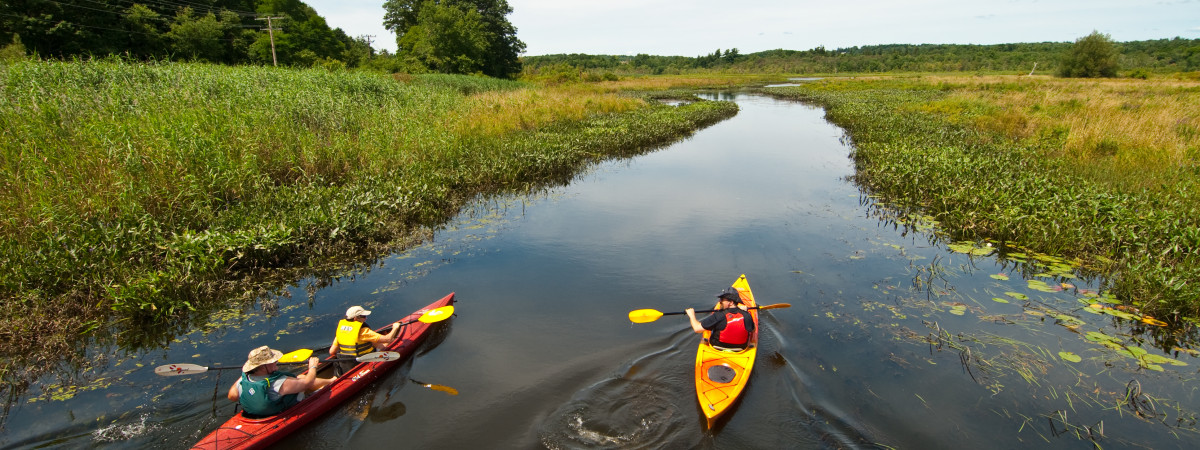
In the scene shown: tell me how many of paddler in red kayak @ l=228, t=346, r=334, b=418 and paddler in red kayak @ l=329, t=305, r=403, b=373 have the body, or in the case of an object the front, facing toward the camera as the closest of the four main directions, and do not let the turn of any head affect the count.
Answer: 0

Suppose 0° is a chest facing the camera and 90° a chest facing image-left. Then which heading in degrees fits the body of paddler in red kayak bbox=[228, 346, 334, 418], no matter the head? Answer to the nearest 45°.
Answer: approximately 225°

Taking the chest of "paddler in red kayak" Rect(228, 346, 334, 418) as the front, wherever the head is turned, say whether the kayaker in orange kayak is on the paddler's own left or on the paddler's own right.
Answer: on the paddler's own right

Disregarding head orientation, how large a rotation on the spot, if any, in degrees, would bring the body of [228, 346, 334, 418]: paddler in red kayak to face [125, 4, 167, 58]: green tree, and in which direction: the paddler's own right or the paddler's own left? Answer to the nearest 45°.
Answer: approximately 45° to the paddler's own left

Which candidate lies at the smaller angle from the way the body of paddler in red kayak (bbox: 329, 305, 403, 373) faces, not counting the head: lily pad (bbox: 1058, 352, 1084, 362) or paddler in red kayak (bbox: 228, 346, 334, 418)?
the lily pad

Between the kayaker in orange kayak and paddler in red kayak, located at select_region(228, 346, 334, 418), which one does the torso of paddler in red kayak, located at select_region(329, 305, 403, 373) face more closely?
the kayaker in orange kayak

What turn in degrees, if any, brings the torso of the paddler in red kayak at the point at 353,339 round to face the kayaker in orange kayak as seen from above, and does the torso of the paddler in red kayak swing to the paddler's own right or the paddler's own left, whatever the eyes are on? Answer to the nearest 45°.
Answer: approximately 45° to the paddler's own right

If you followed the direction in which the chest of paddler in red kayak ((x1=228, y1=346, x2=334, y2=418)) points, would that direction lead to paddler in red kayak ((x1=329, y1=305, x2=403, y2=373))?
yes

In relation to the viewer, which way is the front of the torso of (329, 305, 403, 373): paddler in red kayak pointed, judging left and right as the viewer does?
facing away from the viewer and to the right of the viewer

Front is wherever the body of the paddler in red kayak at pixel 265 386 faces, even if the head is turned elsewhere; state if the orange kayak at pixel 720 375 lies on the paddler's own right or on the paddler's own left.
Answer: on the paddler's own right
